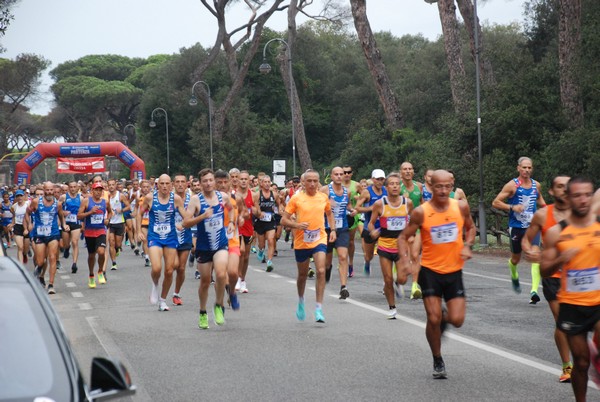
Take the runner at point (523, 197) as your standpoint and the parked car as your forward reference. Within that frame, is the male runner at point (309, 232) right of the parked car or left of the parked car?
right

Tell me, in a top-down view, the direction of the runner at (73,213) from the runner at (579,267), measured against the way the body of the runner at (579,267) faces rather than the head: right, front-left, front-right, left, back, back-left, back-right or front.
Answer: back-right

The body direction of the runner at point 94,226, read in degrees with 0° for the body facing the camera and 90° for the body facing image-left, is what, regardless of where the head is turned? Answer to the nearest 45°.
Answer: approximately 0°

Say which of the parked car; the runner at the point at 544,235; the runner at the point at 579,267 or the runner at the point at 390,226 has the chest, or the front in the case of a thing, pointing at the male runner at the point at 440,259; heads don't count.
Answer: the runner at the point at 390,226

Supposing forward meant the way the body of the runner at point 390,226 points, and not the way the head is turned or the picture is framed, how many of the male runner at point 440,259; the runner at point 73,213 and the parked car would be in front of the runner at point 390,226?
2

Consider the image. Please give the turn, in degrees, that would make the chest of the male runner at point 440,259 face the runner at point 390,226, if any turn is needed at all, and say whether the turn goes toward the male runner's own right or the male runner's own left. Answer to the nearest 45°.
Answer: approximately 180°
